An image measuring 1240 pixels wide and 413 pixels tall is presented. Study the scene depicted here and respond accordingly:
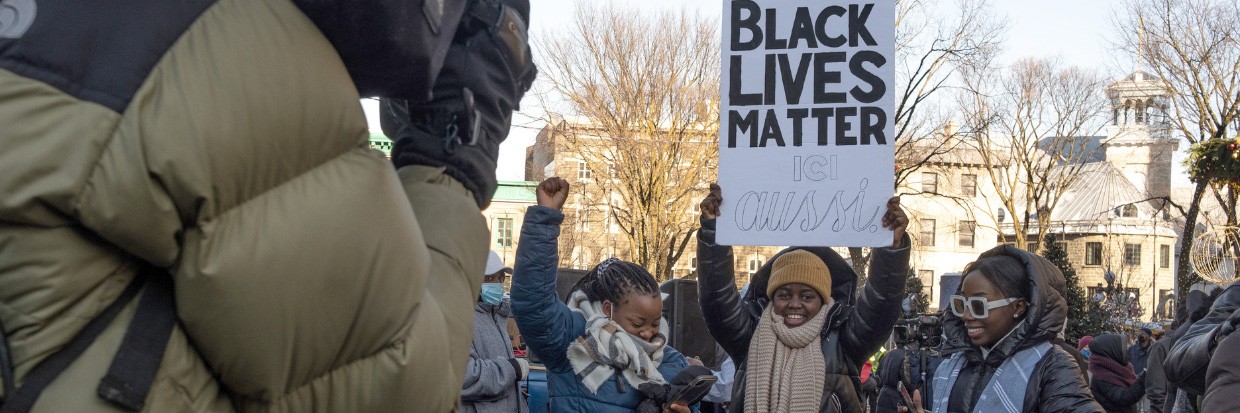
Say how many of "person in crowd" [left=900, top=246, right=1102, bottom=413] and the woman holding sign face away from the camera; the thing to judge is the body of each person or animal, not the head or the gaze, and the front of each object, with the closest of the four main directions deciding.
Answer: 0

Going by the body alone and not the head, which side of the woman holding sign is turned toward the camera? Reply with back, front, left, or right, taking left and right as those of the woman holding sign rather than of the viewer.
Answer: front

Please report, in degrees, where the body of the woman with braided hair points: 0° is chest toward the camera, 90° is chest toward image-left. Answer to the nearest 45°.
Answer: approximately 315°

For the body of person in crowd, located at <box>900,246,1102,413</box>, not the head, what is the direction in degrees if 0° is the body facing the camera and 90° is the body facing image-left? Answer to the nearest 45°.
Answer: approximately 45°

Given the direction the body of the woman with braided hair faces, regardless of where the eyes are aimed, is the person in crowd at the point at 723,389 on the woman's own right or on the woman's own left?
on the woman's own left

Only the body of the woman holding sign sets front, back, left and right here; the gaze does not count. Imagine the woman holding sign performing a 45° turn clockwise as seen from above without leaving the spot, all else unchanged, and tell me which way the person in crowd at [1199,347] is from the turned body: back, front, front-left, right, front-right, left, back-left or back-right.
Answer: back-left

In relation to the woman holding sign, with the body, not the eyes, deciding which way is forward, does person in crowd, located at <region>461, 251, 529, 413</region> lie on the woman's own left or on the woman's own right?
on the woman's own right

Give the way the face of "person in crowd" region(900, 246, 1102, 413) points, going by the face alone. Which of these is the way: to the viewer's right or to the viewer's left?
to the viewer's left

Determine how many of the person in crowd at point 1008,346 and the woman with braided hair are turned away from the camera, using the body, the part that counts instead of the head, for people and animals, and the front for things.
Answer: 0

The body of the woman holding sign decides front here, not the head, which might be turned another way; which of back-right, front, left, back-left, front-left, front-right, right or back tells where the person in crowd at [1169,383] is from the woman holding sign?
back-left
